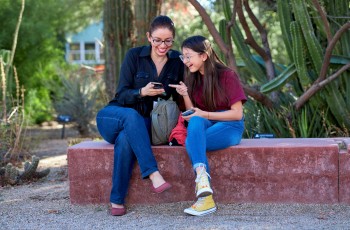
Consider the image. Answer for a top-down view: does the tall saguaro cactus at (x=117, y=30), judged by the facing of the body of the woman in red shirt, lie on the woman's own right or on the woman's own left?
on the woman's own right

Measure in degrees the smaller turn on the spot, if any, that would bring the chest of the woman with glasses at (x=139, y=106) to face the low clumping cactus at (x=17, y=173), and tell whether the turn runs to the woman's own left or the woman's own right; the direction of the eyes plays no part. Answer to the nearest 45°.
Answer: approximately 135° to the woman's own right

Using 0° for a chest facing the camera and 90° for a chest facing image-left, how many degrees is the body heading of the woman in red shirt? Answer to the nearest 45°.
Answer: approximately 45°

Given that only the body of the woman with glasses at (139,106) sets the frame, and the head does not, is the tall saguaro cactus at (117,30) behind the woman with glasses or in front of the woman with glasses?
behind

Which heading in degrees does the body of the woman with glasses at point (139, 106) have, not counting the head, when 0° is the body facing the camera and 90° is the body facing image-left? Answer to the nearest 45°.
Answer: approximately 0°

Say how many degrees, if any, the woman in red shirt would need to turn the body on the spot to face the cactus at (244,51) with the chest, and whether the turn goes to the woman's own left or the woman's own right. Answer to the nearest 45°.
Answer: approximately 135° to the woman's own right

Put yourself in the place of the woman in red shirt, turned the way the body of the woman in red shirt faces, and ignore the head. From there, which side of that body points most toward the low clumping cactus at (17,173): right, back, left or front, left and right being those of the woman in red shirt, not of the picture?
right
